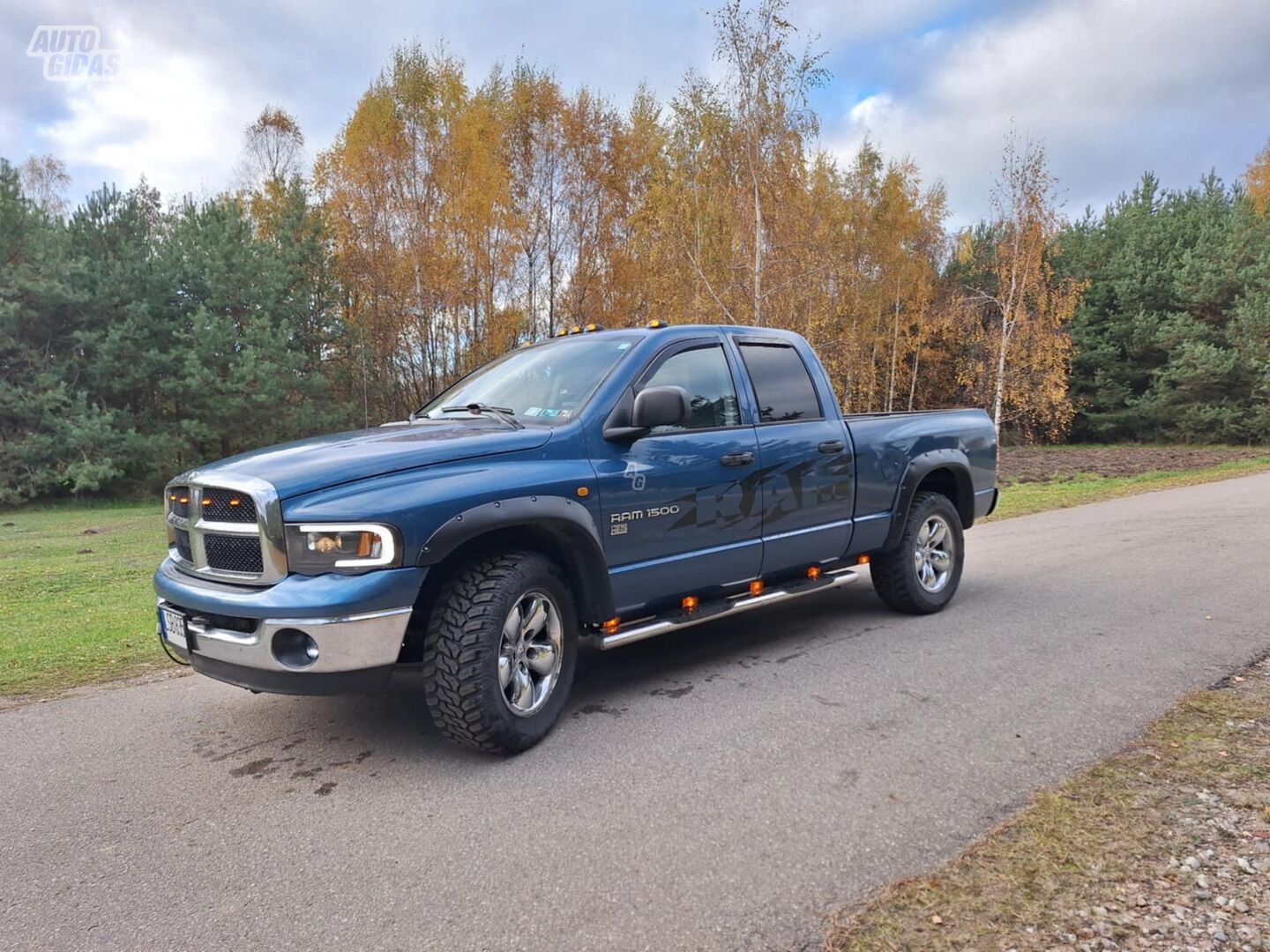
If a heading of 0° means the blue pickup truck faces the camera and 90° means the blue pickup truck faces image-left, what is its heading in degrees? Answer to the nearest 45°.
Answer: approximately 45°
